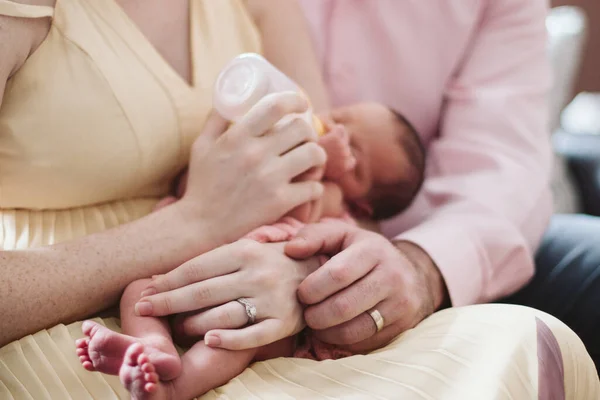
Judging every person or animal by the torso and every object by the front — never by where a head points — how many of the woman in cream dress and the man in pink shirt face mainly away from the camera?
0

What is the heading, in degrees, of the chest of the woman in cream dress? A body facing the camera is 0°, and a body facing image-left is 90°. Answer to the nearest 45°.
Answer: approximately 315°

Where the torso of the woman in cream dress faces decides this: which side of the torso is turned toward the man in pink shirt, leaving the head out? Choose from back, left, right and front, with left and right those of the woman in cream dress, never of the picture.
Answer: left

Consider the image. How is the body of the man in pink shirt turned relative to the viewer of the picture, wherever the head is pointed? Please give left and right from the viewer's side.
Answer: facing the viewer and to the left of the viewer
